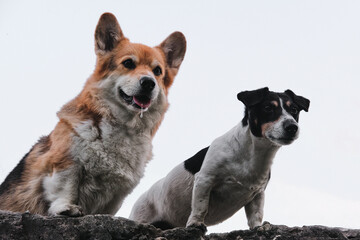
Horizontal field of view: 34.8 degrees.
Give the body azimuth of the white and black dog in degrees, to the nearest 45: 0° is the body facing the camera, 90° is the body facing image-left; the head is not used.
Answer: approximately 315°

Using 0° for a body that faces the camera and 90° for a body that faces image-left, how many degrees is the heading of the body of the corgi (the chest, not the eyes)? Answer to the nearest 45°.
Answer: approximately 315°

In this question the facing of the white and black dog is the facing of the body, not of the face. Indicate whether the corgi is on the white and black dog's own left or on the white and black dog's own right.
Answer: on the white and black dog's own right

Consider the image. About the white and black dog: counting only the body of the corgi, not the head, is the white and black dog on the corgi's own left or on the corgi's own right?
on the corgi's own left
